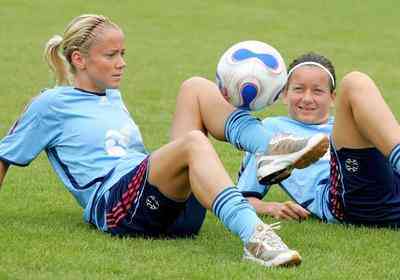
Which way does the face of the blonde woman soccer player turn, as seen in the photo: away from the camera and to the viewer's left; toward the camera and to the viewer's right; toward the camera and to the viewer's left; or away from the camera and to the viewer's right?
toward the camera and to the viewer's right

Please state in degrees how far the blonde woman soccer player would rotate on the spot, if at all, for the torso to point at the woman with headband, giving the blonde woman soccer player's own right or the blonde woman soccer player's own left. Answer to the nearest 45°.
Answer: approximately 45° to the blonde woman soccer player's own left

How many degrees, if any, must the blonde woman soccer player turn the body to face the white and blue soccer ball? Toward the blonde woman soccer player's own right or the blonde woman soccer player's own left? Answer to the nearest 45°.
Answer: approximately 45° to the blonde woman soccer player's own left

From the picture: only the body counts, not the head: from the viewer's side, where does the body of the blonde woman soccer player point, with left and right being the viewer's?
facing the viewer and to the right of the viewer
